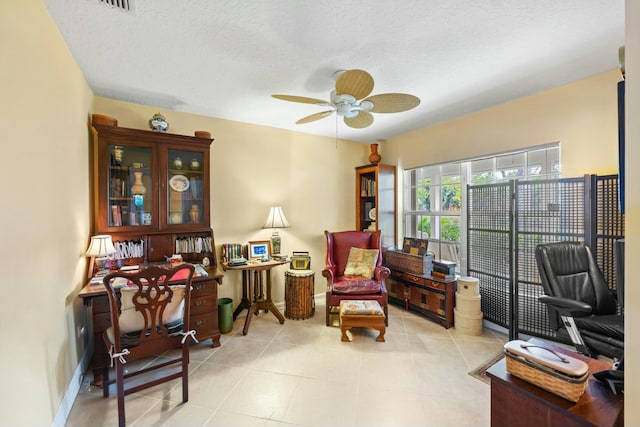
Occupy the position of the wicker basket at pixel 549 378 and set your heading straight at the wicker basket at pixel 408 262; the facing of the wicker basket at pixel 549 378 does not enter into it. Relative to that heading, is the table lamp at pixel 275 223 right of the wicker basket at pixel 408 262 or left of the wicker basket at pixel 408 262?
left

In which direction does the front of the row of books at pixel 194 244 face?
toward the camera

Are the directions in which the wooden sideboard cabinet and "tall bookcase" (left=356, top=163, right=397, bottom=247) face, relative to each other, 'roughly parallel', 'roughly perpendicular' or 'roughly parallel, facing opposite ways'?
roughly parallel

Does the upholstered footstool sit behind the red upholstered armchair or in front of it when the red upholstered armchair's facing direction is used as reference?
in front

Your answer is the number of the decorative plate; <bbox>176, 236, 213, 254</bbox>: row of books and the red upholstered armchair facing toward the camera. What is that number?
3

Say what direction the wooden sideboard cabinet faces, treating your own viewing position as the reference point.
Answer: facing the viewer and to the left of the viewer

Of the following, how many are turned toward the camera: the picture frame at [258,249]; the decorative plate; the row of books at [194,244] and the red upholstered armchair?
4
